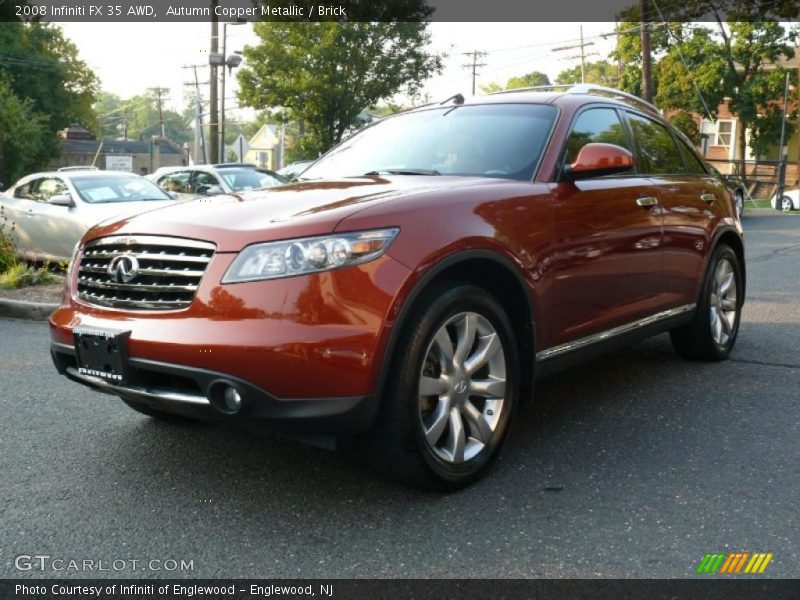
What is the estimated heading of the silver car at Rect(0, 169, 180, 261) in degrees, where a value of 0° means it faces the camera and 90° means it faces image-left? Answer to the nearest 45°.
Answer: approximately 315°

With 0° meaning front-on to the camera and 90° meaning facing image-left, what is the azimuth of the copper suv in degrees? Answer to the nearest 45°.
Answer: approximately 45°

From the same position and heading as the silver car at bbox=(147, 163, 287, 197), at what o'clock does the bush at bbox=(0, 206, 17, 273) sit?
The bush is roughly at 2 o'clock from the silver car.

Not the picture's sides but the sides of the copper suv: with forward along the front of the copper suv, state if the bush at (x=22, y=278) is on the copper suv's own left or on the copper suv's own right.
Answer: on the copper suv's own right

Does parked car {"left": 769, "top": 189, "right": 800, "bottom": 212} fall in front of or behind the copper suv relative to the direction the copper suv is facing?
behind

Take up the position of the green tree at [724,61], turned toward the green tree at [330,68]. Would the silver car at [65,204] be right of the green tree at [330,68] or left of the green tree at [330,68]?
left

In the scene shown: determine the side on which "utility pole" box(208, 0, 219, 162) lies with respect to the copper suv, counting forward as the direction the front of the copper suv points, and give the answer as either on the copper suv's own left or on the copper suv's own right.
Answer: on the copper suv's own right

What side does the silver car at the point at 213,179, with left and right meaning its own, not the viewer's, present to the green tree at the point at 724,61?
left

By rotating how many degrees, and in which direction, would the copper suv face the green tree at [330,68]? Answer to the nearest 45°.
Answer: approximately 135° to its right

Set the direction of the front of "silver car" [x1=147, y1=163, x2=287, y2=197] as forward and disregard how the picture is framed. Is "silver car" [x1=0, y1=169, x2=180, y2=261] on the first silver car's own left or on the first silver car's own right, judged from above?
on the first silver car's own right
